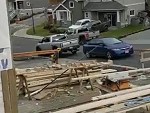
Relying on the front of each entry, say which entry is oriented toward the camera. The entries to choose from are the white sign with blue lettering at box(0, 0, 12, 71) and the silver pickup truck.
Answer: the white sign with blue lettering

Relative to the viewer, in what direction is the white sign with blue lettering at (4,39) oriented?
toward the camera

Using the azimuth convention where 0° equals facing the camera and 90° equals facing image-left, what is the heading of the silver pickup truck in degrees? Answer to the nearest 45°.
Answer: approximately 135°

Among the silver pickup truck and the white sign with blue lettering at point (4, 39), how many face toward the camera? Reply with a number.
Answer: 1
